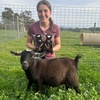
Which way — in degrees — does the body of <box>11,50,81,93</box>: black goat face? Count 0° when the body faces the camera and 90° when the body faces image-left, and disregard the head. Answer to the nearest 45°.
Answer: approximately 90°
